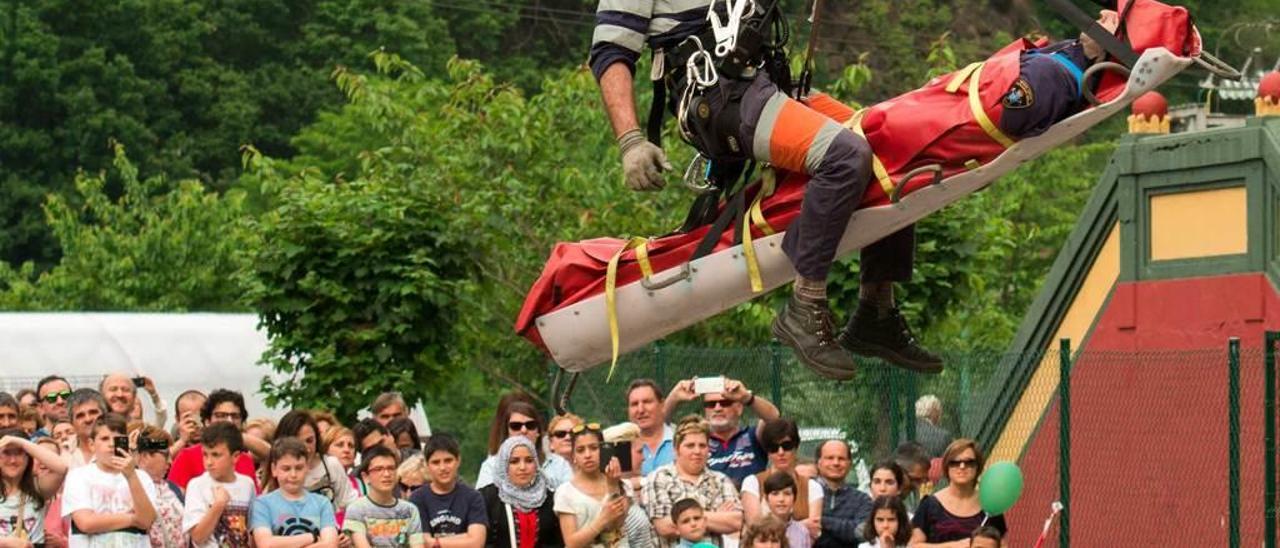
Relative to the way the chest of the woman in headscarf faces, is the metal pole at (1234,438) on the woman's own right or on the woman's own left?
on the woman's own left

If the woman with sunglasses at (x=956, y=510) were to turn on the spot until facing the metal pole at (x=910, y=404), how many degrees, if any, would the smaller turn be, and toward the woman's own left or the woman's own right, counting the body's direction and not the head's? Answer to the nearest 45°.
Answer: approximately 180°

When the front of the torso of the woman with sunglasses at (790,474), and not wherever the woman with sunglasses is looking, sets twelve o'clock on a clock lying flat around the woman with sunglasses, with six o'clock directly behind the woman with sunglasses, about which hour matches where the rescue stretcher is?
The rescue stretcher is roughly at 12 o'clock from the woman with sunglasses.

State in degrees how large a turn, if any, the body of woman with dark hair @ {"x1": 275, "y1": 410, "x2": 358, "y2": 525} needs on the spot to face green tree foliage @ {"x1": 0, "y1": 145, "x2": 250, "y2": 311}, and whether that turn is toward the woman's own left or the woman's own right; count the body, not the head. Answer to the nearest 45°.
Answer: approximately 135° to the woman's own right
